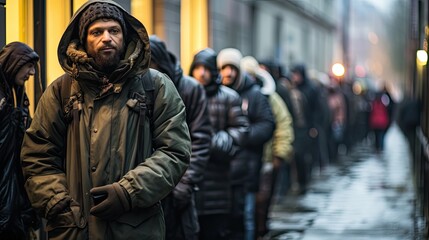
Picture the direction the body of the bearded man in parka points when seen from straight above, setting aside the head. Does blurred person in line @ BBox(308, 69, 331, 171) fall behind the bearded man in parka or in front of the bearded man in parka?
behind

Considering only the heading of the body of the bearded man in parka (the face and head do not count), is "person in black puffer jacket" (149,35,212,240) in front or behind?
behind

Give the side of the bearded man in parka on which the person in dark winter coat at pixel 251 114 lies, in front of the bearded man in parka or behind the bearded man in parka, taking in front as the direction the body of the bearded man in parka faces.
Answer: behind

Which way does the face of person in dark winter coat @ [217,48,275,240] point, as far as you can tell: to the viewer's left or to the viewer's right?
to the viewer's left

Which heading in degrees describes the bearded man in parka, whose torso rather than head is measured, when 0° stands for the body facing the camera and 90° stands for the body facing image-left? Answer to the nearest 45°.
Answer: approximately 0°
